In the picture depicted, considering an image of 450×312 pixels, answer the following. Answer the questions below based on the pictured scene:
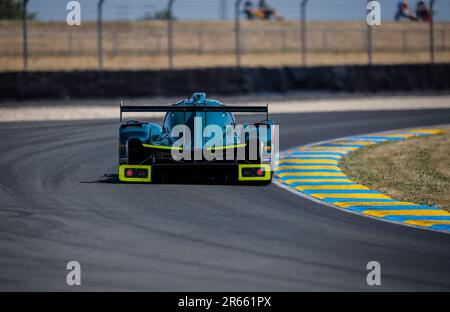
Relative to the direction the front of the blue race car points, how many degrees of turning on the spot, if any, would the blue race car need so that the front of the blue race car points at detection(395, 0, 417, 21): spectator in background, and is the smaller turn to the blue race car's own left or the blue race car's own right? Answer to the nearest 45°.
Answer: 0° — it already faces them

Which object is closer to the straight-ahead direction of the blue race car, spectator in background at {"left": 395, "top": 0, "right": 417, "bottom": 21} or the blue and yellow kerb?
the spectator in background

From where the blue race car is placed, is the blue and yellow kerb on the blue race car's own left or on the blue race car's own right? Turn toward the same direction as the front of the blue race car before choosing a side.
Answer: on the blue race car's own right

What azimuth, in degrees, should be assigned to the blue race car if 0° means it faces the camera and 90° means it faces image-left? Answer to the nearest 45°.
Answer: approximately 180°
